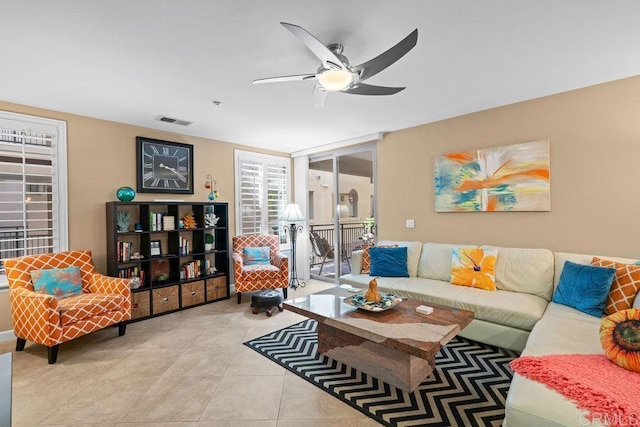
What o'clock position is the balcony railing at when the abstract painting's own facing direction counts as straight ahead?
The balcony railing is roughly at 2 o'clock from the abstract painting.

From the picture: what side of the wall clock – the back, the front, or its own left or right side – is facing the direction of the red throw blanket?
front

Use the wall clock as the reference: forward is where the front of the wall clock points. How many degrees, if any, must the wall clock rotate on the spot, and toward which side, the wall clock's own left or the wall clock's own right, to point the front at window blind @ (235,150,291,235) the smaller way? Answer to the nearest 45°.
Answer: approximately 45° to the wall clock's own left

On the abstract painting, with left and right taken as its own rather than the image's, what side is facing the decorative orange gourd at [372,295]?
front

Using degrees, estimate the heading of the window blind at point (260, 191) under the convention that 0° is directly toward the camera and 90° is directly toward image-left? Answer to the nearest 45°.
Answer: approximately 315°

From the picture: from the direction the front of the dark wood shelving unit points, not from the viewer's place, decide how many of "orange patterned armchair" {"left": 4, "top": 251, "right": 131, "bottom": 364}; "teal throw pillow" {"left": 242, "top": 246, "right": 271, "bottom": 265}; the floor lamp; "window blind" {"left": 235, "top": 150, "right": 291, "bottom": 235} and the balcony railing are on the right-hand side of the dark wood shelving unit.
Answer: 1

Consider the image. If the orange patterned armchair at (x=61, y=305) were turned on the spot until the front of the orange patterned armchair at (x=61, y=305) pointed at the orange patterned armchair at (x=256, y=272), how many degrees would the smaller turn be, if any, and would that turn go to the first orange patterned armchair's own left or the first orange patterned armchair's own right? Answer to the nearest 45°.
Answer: approximately 45° to the first orange patterned armchair's own left

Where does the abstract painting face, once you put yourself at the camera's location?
facing the viewer and to the left of the viewer

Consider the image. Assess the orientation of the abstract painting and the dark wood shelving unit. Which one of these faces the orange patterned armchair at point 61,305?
the abstract painting

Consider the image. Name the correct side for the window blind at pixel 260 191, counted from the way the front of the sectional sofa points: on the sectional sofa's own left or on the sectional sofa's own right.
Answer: on the sectional sofa's own right

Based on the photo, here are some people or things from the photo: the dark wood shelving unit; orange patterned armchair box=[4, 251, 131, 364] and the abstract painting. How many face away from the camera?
0

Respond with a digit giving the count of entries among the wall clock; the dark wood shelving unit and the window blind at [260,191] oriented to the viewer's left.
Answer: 0

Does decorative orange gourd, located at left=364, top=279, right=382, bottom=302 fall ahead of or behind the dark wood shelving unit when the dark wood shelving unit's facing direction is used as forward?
ahead

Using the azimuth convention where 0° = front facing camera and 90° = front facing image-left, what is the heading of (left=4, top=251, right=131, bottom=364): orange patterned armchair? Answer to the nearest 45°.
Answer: approximately 315°
